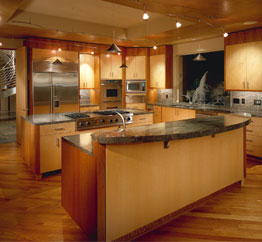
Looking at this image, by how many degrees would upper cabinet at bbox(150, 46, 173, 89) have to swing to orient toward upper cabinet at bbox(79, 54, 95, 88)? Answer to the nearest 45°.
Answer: approximately 45° to its right

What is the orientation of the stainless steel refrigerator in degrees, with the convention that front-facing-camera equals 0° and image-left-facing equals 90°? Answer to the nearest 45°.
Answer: approximately 0°

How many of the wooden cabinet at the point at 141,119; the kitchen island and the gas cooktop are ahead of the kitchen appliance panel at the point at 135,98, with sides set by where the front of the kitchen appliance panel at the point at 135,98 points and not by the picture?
3

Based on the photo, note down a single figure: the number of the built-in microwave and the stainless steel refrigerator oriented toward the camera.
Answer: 2

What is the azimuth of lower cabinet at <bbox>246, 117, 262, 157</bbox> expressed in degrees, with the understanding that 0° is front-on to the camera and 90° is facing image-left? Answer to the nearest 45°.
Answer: approximately 45°

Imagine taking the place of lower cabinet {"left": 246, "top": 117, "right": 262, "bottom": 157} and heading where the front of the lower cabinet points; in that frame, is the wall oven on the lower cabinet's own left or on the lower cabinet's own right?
on the lower cabinet's own right

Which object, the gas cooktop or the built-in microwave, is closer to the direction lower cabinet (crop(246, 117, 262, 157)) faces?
the gas cooktop
